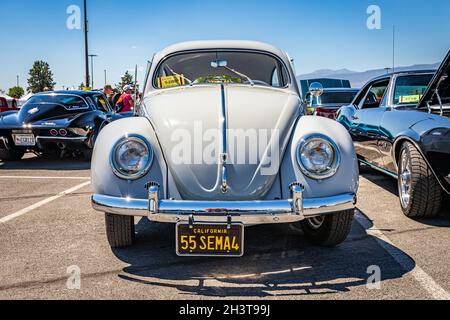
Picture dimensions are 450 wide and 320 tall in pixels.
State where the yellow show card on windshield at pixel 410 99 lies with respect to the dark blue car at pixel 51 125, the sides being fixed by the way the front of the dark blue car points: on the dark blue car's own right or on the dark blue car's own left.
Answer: on the dark blue car's own right

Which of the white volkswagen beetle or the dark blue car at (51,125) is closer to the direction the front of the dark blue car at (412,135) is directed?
the white volkswagen beetle

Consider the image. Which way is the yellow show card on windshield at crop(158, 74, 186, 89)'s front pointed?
toward the camera

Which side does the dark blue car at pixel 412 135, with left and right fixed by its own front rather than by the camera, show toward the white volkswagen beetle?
right

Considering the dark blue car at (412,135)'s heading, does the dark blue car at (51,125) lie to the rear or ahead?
to the rear

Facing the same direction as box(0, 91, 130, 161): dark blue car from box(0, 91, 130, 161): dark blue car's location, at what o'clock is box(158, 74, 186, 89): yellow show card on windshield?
The yellow show card on windshield is roughly at 4 o'clock from the dark blue car.

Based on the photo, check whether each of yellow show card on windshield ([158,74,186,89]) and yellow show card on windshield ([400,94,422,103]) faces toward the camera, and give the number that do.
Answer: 2

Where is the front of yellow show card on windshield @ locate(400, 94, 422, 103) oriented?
toward the camera

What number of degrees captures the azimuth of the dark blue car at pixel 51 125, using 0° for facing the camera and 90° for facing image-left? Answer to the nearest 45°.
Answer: approximately 225°
